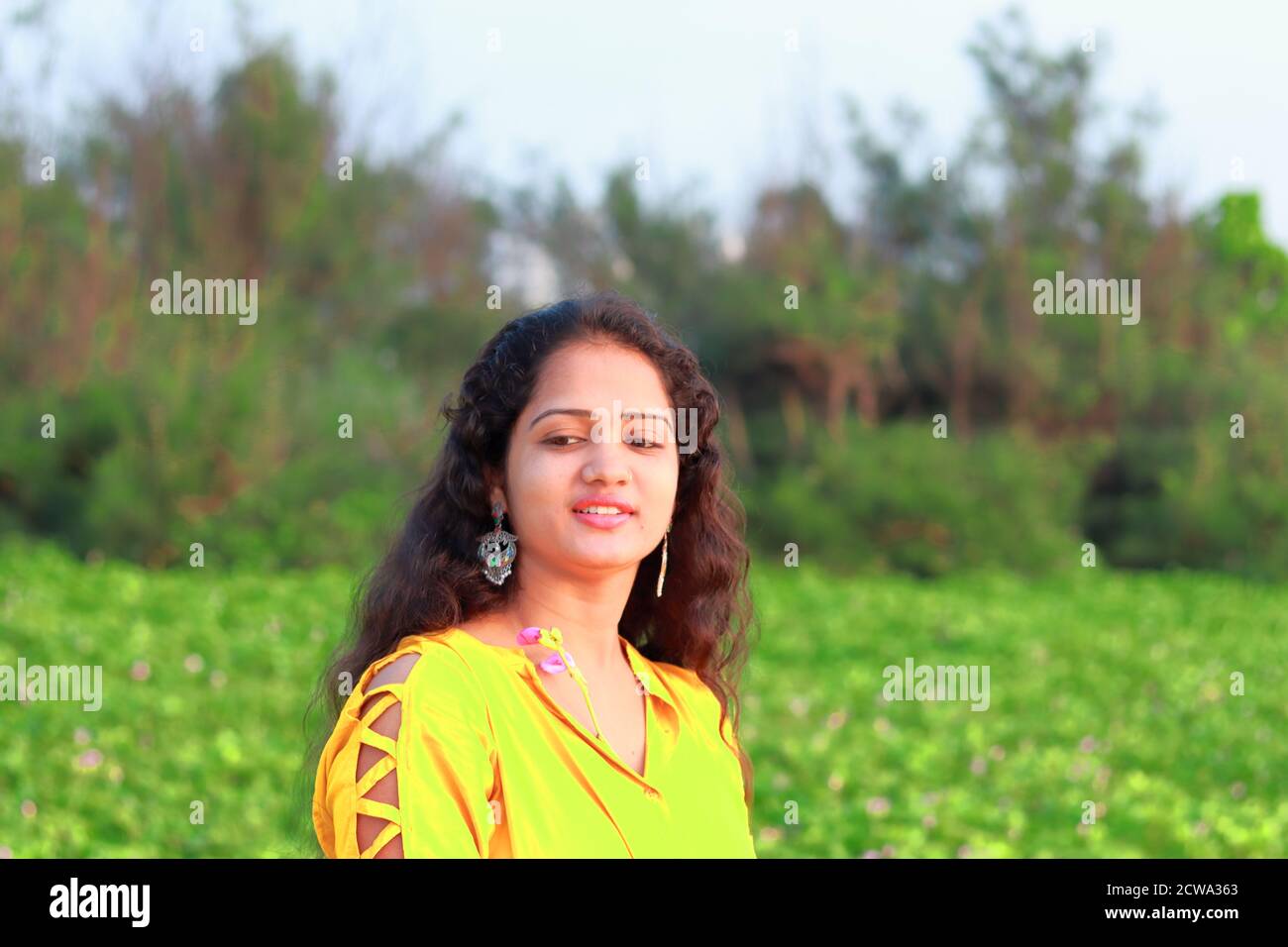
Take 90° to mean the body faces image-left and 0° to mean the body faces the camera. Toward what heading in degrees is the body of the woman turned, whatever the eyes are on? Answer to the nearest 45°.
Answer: approximately 315°
